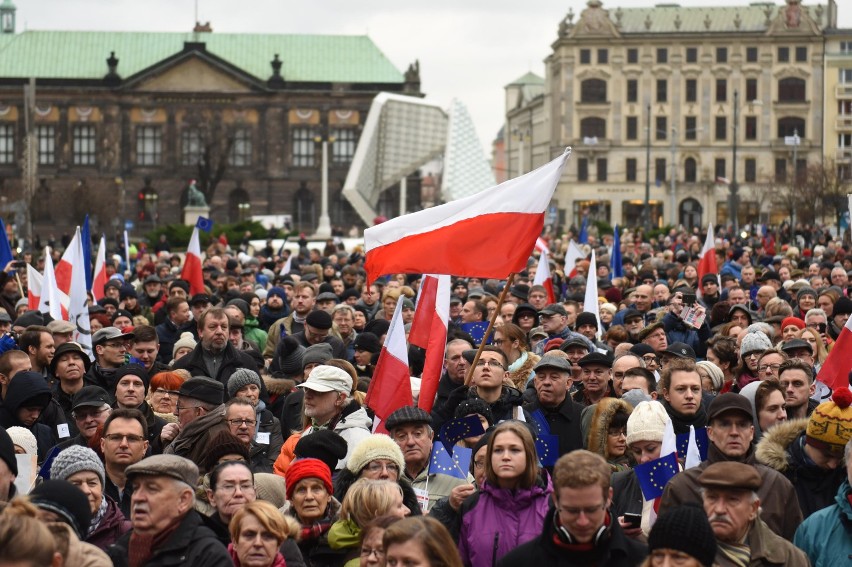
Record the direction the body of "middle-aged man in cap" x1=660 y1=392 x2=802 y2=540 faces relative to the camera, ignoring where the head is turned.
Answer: toward the camera

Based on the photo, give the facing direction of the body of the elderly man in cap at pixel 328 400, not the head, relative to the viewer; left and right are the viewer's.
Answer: facing the viewer and to the left of the viewer

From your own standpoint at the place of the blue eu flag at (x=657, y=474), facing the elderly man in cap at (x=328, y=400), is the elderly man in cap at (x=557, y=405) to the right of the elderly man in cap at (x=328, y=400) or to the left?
right

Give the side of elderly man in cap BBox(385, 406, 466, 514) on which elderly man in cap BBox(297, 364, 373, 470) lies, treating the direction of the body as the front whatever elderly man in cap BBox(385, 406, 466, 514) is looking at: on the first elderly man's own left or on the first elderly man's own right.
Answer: on the first elderly man's own right

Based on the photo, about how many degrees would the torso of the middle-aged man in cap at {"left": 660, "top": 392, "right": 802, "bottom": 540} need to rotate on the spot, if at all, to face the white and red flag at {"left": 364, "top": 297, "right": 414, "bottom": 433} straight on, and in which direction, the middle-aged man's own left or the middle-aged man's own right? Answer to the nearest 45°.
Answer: approximately 135° to the middle-aged man's own right

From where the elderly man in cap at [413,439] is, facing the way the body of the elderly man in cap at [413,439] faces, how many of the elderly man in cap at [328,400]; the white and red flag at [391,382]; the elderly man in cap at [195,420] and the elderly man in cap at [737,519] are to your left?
1

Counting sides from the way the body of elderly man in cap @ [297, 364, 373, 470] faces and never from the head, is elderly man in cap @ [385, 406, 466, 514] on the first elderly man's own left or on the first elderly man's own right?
on the first elderly man's own left

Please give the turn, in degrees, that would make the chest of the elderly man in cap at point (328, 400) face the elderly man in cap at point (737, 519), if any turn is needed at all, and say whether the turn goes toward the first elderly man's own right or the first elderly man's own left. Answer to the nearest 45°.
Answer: approximately 90° to the first elderly man's own left

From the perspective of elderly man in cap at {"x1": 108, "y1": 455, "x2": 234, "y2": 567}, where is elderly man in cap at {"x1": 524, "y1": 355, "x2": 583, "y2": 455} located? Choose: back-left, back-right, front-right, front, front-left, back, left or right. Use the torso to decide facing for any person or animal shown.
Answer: back

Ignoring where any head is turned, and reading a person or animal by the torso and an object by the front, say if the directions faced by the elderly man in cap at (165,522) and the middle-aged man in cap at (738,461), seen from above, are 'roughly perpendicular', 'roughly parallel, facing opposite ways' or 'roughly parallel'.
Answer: roughly parallel
